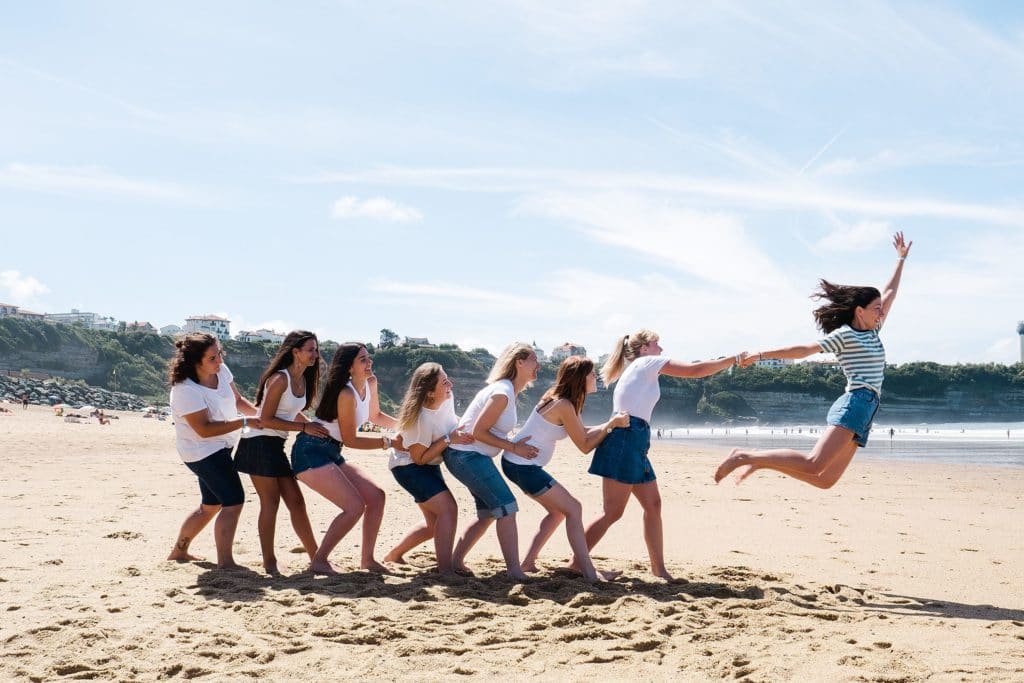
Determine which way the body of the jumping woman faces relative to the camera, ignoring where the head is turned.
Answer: to the viewer's right
